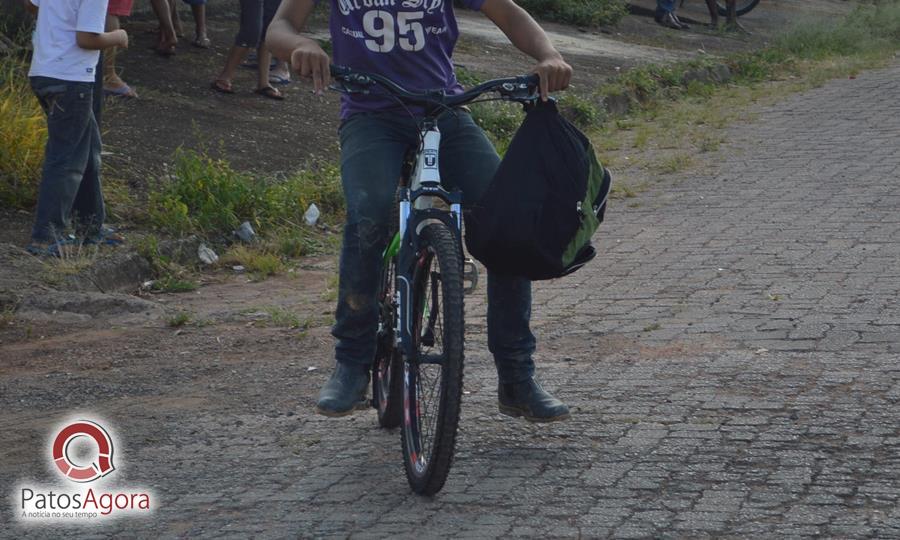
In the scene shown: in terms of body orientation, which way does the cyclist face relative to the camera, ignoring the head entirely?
toward the camera

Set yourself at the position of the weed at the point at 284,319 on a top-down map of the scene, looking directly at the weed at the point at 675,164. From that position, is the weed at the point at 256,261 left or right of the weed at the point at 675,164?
left

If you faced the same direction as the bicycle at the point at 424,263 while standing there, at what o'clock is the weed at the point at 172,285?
The weed is roughly at 5 o'clock from the bicycle.

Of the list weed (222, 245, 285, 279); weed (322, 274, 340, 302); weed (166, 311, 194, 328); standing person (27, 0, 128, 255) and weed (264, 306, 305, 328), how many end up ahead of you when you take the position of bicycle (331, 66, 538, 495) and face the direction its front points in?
0

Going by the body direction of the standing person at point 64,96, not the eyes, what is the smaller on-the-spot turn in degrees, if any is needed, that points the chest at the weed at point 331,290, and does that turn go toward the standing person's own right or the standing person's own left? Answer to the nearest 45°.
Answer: approximately 90° to the standing person's own right

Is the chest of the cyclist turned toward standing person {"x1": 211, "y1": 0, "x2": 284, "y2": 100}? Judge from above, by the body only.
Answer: no

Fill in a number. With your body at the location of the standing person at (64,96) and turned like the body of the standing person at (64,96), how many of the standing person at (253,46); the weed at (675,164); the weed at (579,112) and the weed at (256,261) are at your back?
0

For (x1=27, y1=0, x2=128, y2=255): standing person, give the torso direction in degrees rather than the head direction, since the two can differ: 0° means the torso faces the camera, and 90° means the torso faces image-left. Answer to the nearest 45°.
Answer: approximately 225°

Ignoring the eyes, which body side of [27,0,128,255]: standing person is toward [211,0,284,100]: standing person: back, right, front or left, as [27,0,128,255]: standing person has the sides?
front

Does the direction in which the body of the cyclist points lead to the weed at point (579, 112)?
no

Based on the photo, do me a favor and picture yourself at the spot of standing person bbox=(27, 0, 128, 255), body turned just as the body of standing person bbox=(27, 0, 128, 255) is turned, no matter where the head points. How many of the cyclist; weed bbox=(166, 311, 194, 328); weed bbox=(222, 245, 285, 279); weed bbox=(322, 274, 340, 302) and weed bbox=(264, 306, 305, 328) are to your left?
0

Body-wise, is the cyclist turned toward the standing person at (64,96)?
no

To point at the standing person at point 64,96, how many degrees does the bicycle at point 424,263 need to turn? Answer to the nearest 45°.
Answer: approximately 135° to its right

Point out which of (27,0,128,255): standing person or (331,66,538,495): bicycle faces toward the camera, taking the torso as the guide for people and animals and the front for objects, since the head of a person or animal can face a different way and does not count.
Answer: the bicycle

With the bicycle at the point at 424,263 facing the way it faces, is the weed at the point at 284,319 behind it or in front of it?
behind

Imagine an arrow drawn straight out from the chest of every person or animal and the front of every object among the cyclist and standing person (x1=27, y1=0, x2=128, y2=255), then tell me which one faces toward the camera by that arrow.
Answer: the cyclist

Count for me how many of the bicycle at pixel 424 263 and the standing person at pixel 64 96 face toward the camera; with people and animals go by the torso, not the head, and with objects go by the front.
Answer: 1

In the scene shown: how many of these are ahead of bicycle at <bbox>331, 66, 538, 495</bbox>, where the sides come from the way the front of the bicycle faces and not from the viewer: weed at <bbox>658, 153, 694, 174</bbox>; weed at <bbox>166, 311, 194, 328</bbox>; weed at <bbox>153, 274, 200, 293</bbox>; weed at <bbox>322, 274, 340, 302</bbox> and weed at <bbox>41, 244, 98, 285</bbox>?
0

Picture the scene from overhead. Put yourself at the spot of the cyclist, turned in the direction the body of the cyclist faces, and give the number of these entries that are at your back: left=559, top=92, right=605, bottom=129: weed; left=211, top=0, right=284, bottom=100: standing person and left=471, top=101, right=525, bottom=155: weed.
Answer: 3
